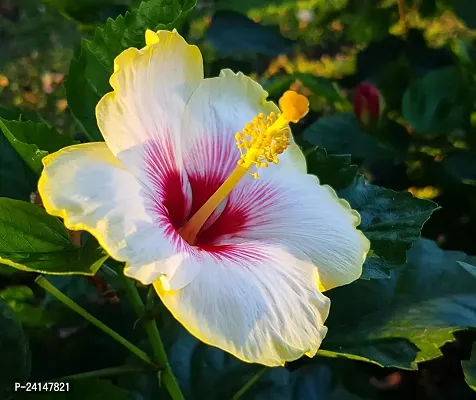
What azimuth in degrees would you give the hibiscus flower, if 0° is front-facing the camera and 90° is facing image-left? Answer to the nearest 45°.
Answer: approximately 315°
